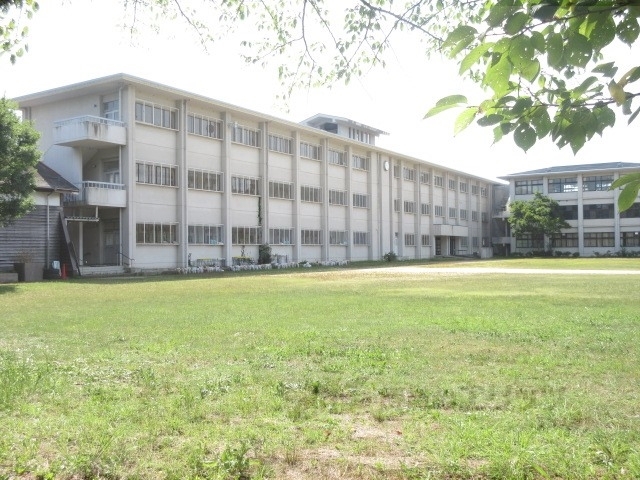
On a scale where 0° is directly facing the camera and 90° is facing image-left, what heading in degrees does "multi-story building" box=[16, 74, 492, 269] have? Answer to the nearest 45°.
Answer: approximately 315°

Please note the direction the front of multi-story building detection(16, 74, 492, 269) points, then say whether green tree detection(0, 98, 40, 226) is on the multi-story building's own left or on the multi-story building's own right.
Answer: on the multi-story building's own right
